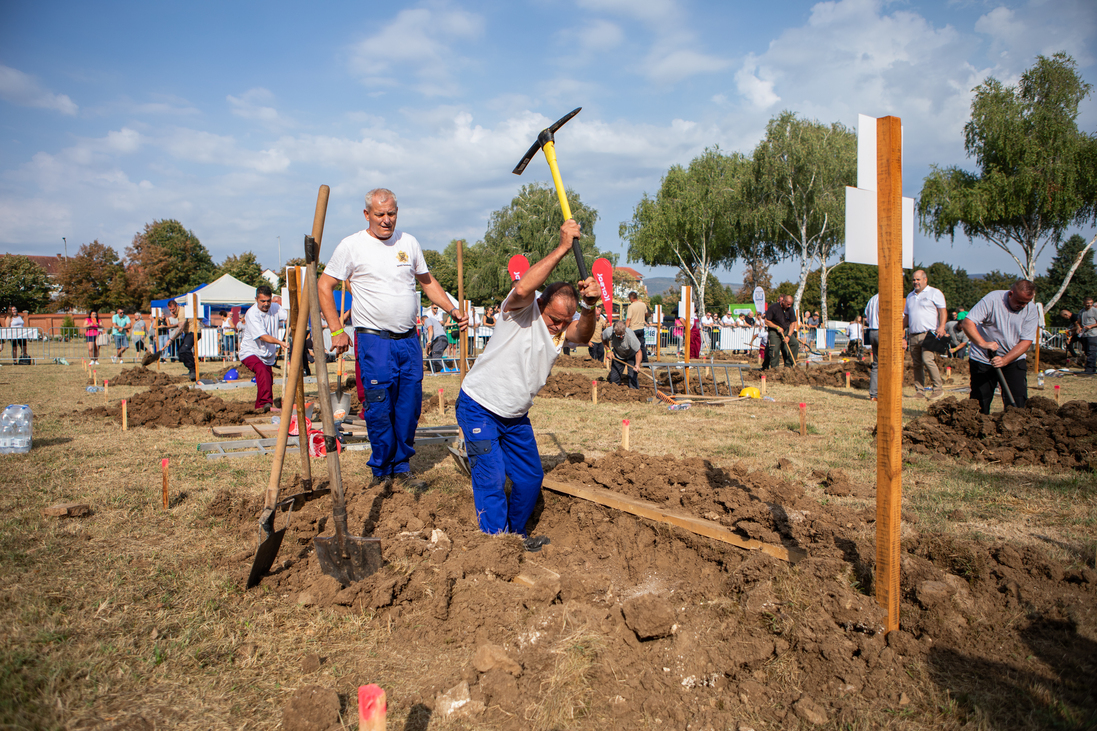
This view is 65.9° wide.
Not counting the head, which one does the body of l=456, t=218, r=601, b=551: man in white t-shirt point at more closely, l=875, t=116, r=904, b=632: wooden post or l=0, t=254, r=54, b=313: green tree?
the wooden post

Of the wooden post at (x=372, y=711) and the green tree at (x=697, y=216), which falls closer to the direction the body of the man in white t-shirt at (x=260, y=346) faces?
the wooden post

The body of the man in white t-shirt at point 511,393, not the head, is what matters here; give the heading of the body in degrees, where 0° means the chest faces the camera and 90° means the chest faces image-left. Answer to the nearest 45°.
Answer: approximately 315°

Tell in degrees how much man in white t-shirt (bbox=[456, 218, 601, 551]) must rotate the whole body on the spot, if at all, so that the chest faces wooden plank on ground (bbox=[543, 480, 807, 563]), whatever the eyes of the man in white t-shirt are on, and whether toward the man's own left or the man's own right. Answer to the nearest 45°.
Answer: approximately 45° to the man's own left

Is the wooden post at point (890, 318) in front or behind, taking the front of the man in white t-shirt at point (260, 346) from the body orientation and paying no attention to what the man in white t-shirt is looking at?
in front

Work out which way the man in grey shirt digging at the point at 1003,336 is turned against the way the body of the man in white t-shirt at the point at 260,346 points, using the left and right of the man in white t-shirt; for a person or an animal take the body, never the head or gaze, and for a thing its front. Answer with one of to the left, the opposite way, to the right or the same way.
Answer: to the right

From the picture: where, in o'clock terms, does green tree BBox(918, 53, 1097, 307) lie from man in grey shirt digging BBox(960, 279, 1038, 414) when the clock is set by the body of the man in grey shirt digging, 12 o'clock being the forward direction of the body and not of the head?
The green tree is roughly at 6 o'clock from the man in grey shirt digging.

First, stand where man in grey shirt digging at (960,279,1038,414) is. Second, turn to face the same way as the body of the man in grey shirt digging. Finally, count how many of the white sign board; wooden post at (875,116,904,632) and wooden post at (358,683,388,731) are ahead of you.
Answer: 3

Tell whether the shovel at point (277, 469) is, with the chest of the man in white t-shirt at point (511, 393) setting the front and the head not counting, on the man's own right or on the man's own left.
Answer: on the man's own right

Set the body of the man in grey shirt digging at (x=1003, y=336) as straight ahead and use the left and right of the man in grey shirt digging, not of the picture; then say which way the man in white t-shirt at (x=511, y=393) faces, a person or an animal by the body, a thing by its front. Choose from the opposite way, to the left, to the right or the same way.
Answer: to the left

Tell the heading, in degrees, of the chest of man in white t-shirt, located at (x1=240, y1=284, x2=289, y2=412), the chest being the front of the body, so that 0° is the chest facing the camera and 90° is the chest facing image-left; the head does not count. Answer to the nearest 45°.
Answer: approximately 315°

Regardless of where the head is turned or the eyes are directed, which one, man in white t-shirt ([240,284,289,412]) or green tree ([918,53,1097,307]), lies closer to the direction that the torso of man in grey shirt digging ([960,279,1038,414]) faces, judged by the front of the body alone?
the man in white t-shirt
